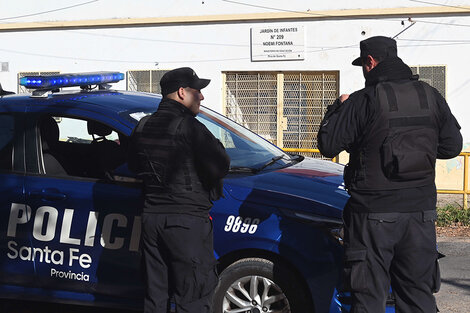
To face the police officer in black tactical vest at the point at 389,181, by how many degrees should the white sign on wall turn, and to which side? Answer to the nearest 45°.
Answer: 0° — it already faces them

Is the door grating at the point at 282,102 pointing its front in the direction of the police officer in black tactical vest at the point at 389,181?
yes

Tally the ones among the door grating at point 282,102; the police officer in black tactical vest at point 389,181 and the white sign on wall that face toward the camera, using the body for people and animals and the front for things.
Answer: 2

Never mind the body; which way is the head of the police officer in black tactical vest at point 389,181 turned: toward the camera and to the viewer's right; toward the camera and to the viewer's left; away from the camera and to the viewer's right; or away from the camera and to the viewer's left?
away from the camera and to the viewer's left

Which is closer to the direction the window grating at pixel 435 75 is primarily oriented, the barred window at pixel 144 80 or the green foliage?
the green foliage

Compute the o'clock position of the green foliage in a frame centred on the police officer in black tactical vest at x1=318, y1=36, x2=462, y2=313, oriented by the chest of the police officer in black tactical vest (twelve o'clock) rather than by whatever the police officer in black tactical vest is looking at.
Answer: The green foliage is roughly at 2 o'clock from the police officer in black tactical vest.

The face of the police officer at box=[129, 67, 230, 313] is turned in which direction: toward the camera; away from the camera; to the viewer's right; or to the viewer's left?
to the viewer's right

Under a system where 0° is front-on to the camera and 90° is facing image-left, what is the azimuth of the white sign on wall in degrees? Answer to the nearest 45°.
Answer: approximately 0°

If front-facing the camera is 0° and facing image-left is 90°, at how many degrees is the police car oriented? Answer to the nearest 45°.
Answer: approximately 315°

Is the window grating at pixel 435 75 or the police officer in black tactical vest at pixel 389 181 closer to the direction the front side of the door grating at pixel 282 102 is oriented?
the police officer in black tactical vest
